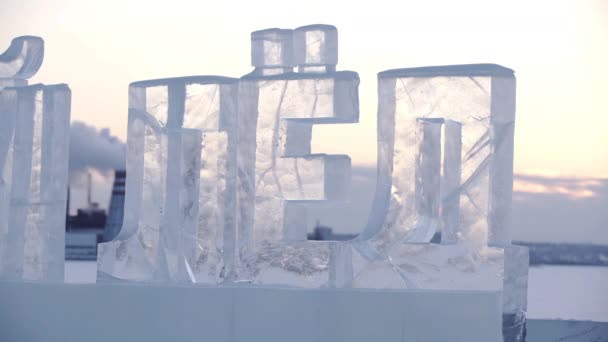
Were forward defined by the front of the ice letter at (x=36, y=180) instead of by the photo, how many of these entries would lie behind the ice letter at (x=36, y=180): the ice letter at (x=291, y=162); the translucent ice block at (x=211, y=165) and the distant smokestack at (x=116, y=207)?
1

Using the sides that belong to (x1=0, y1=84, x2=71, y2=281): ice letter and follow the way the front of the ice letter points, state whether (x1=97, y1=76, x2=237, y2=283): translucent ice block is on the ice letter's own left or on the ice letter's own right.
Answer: on the ice letter's own left

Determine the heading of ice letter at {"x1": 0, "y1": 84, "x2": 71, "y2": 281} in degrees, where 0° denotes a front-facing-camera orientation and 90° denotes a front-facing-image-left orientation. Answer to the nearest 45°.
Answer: approximately 0°

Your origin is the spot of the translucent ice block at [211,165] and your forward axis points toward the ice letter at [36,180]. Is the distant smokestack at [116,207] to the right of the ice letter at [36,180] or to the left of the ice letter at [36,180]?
right

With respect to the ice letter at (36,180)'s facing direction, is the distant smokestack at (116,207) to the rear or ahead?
to the rear
